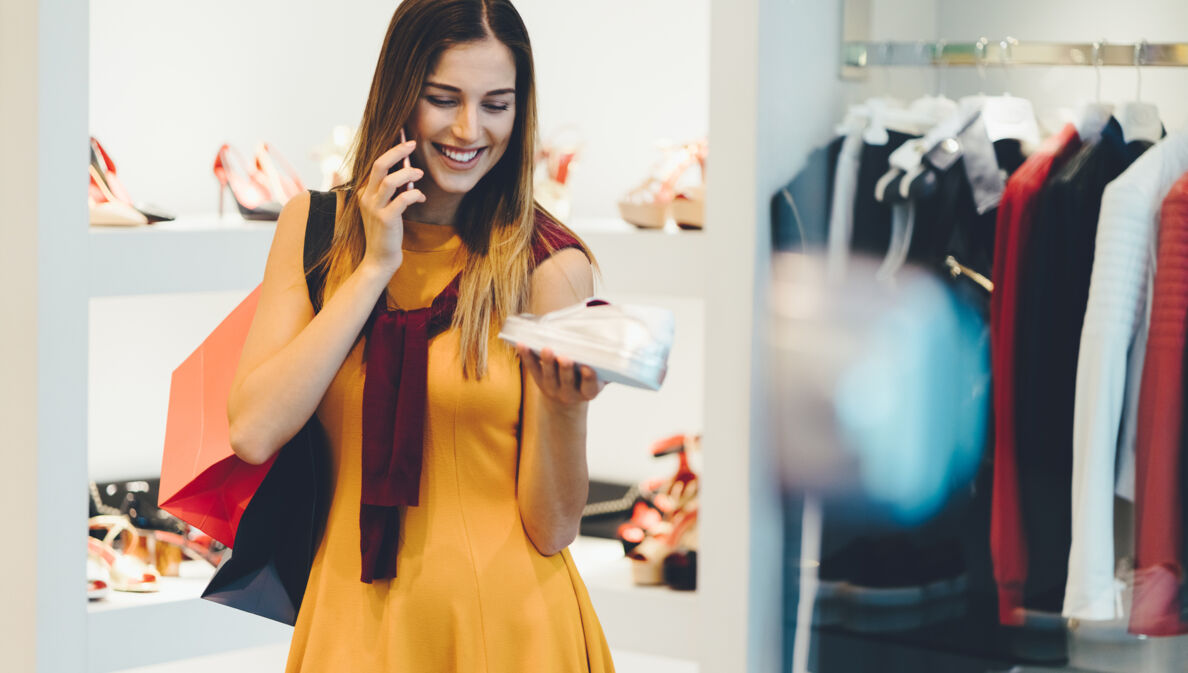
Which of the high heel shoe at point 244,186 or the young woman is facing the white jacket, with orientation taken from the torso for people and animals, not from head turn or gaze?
the high heel shoe

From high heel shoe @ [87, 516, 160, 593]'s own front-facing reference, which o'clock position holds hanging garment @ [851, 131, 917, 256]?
The hanging garment is roughly at 11 o'clock from the high heel shoe.

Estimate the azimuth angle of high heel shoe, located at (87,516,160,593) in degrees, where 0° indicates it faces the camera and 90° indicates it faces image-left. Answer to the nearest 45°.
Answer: approximately 315°
